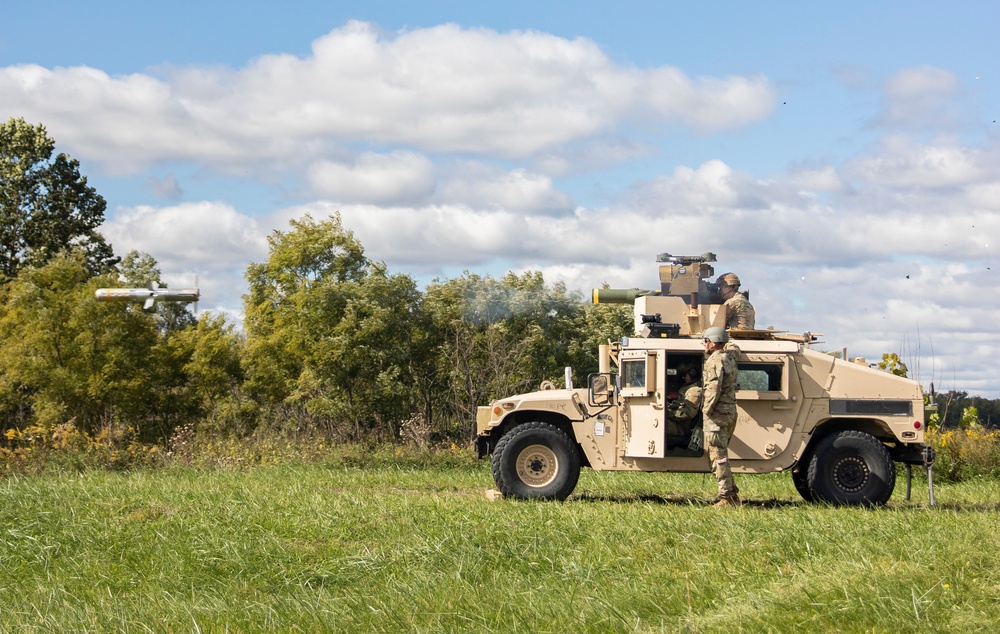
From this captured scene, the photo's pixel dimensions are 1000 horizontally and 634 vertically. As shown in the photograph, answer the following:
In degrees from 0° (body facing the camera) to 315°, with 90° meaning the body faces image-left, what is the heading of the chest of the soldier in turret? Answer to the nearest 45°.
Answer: approximately 90°

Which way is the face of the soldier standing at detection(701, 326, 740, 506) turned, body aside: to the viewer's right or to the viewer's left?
to the viewer's left

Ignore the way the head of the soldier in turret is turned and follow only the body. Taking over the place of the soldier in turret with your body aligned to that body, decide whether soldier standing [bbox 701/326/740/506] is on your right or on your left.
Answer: on your left

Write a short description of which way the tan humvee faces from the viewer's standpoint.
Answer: facing to the left of the viewer

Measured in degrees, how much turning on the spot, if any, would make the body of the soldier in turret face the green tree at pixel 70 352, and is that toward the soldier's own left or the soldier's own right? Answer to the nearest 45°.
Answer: approximately 45° to the soldier's own right

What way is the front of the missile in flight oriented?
to the viewer's left

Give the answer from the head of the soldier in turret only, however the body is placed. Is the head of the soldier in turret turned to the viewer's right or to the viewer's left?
to the viewer's left

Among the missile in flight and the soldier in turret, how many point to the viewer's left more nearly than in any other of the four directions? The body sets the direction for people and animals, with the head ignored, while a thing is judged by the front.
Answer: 2

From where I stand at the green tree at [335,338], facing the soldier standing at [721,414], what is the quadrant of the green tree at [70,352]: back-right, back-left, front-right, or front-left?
back-right

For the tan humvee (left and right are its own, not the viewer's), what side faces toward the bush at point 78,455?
front

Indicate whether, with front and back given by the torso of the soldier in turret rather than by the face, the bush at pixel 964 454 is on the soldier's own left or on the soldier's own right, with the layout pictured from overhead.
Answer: on the soldier's own right

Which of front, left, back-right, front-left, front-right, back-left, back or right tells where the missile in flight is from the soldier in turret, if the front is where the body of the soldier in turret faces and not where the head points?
front-right

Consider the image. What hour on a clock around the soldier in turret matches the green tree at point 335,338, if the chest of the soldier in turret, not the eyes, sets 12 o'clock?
The green tree is roughly at 2 o'clock from the soldier in turret.
